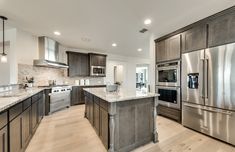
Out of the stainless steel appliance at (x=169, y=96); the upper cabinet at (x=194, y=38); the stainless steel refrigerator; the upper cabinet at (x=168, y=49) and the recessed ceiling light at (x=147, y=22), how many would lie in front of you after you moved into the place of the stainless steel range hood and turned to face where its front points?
5

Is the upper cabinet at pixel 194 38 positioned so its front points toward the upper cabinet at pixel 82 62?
no

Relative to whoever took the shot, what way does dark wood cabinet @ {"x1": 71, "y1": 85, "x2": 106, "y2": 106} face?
facing the viewer

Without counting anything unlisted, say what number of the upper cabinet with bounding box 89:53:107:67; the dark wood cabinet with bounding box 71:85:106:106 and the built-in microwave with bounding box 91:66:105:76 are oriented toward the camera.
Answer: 3

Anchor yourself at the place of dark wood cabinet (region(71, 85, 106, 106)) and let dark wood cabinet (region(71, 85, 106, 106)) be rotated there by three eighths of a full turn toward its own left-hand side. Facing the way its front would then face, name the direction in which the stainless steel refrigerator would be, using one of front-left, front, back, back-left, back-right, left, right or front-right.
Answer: right

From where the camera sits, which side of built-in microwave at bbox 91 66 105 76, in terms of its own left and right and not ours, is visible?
front

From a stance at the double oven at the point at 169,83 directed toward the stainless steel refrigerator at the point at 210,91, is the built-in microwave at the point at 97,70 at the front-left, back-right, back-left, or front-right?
back-right

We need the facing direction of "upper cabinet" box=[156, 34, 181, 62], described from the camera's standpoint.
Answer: facing the viewer and to the left of the viewer

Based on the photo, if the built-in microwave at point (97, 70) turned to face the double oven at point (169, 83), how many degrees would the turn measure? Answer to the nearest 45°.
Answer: approximately 45° to its left

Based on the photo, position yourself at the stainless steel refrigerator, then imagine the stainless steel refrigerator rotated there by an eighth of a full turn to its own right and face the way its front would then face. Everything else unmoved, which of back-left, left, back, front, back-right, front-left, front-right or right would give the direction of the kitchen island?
front-left

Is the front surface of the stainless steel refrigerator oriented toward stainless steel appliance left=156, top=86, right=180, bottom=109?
no

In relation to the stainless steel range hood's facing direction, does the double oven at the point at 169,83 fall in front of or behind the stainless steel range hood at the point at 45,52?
in front

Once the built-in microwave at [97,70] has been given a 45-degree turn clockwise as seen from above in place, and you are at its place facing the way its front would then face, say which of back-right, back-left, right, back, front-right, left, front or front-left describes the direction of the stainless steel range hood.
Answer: front
